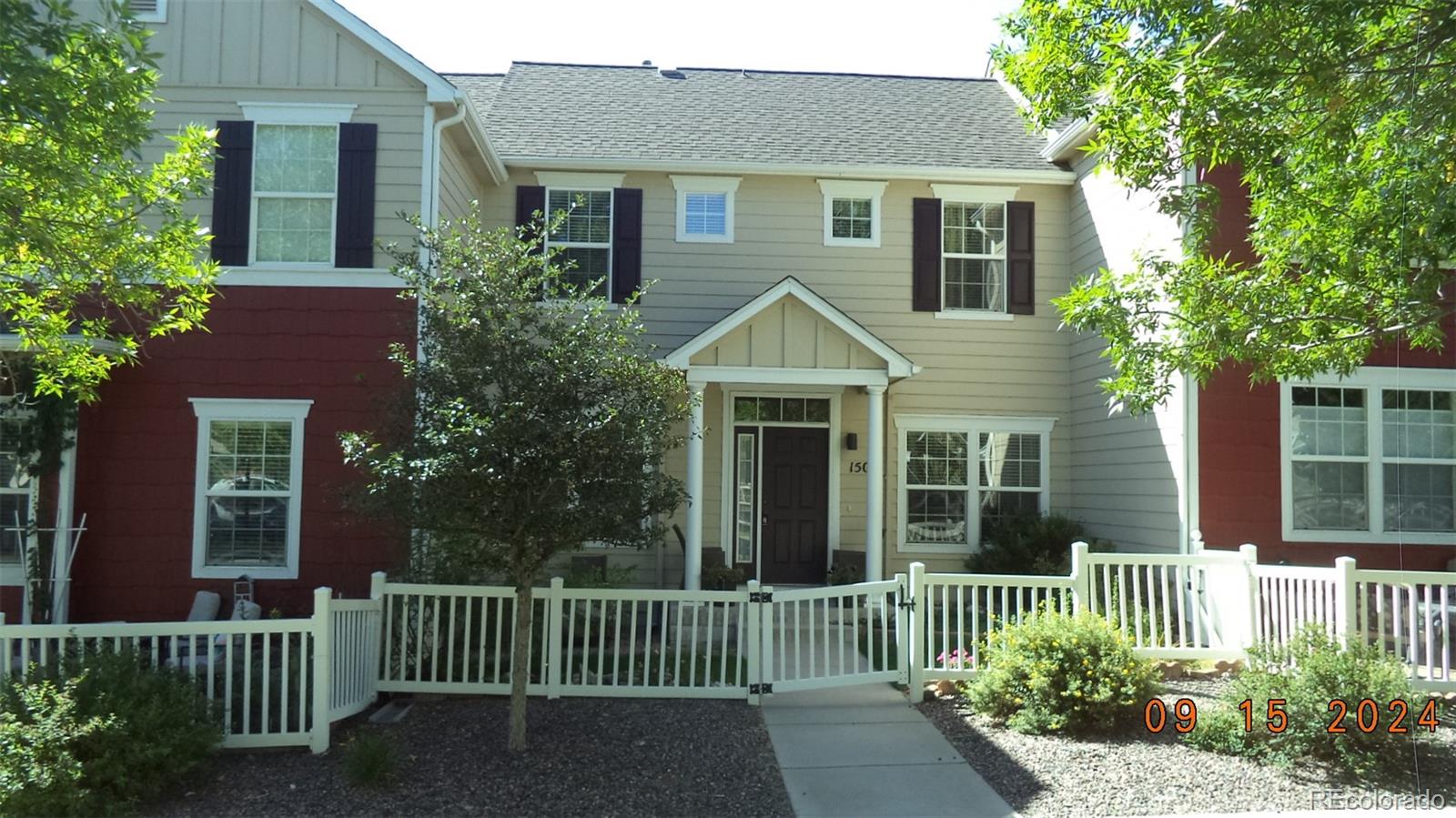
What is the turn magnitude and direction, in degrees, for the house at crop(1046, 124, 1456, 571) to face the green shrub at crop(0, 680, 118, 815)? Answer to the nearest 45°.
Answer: approximately 45° to its right

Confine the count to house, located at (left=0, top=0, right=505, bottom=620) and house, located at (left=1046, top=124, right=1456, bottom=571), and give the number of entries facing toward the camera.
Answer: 2

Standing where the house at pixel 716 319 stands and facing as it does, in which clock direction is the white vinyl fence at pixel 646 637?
The white vinyl fence is roughly at 12 o'clock from the house.

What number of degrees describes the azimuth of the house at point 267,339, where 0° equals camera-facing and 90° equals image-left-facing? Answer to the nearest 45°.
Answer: approximately 0°
